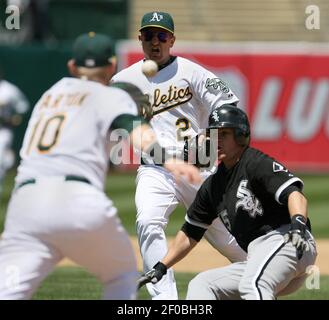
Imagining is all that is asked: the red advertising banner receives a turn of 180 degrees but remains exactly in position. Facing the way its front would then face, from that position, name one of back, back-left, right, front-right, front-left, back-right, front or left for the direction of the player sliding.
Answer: back

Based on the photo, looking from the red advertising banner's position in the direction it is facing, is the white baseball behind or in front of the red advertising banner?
in front

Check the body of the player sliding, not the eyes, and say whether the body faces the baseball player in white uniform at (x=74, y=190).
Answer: yes

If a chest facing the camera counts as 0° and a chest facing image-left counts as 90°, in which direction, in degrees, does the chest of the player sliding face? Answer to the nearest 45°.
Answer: approximately 45°

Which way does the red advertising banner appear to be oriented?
toward the camera

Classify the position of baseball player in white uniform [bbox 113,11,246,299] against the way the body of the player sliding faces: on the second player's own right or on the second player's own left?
on the second player's own right

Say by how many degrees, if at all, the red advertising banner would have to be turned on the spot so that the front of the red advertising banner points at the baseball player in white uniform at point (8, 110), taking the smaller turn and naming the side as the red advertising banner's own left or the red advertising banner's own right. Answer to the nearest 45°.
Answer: approximately 45° to the red advertising banner's own right
